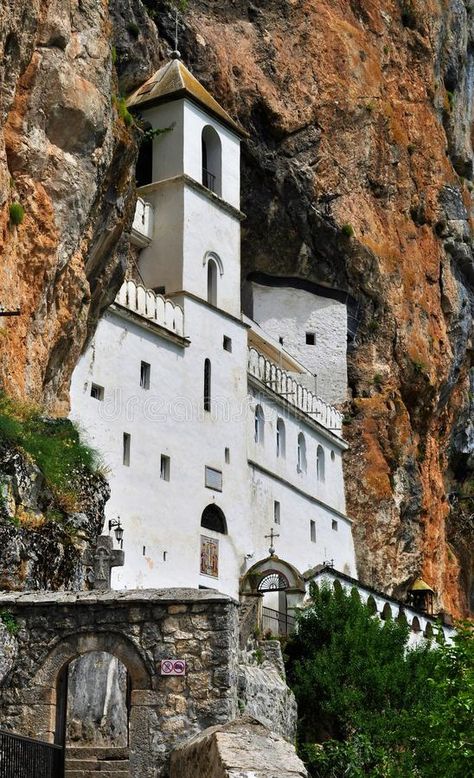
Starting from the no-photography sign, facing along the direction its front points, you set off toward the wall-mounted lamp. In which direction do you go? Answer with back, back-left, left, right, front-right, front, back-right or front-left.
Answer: back

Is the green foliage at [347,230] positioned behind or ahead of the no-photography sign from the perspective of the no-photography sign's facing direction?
behind

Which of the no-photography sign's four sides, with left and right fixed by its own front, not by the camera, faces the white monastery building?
back
